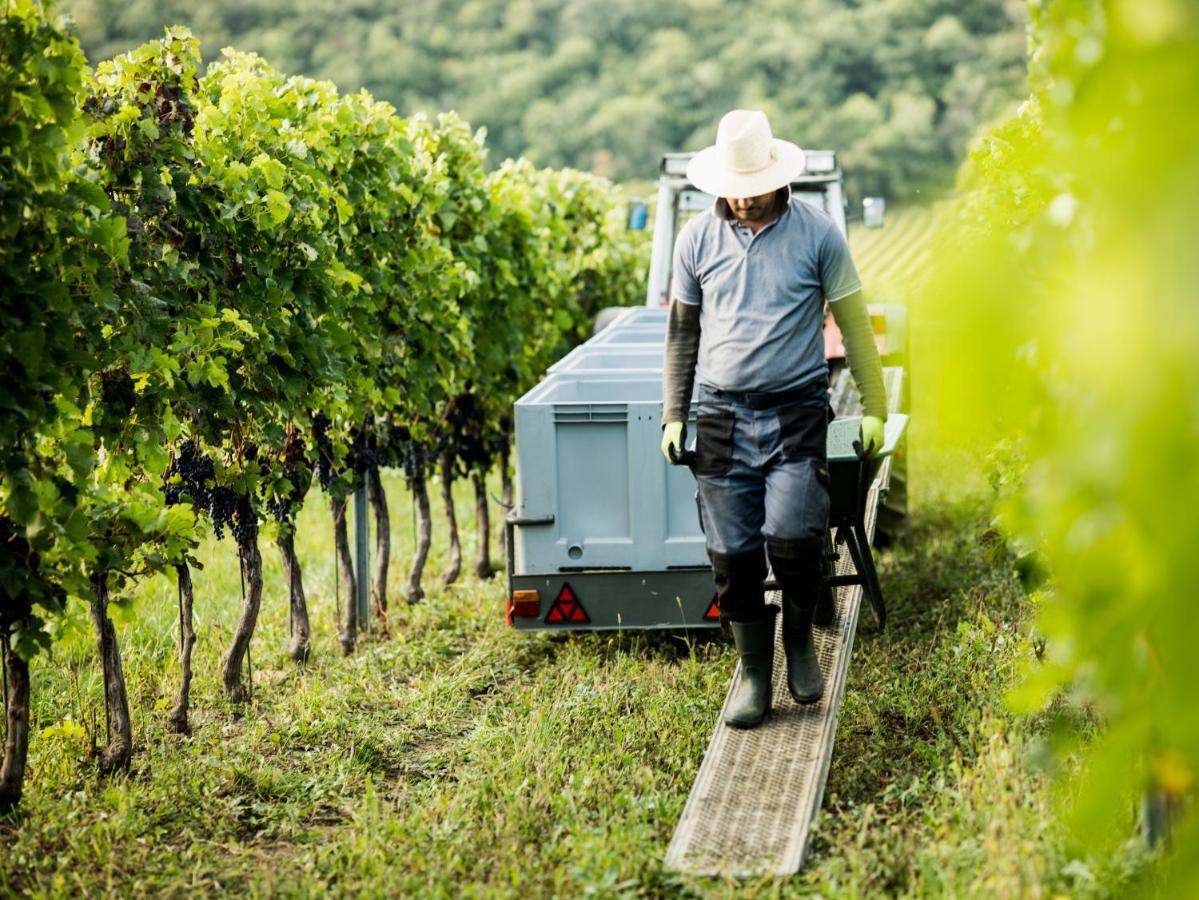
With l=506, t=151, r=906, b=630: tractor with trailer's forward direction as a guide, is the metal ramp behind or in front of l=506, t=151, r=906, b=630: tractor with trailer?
behind

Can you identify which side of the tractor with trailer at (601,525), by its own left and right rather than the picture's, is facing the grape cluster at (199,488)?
left

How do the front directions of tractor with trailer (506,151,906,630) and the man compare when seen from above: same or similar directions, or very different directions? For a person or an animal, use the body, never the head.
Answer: very different directions

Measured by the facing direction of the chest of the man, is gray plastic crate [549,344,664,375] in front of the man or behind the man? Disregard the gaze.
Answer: behind

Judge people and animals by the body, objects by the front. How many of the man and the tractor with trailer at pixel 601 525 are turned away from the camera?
1

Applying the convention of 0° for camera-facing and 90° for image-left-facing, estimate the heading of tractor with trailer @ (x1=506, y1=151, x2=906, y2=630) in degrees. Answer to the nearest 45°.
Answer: approximately 180°

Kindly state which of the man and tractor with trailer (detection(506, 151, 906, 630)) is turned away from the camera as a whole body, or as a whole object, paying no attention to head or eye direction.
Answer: the tractor with trailer

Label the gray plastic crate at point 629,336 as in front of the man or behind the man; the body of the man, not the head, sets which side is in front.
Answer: behind

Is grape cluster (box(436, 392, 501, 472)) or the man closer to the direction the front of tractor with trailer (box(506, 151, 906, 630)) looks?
the grape cluster

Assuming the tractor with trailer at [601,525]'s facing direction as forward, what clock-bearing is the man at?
The man is roughly at 5 o'clock from the tractor with trailer.

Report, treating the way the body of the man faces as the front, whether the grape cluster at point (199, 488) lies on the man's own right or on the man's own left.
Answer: on the man's own right
